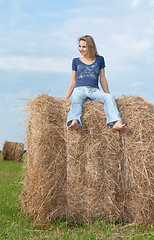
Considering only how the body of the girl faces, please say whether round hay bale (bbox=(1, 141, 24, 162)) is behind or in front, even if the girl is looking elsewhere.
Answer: behind

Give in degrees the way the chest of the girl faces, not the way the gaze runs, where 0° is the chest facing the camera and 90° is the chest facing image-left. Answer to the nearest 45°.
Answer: approximately 0°
